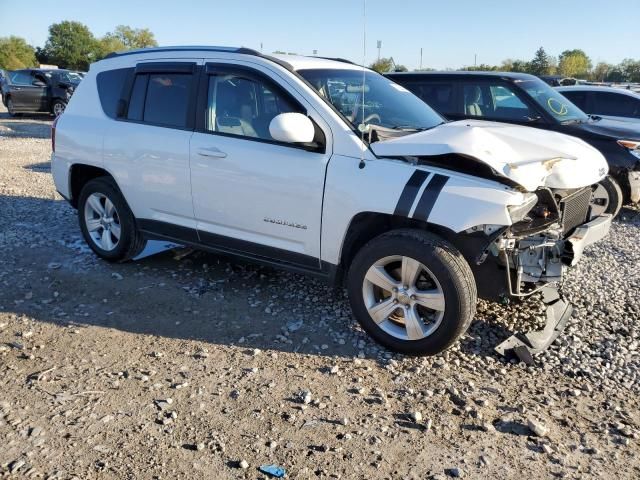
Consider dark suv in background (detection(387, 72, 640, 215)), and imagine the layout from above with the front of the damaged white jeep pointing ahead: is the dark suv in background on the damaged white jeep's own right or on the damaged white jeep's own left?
on the damaged white jeep's own left

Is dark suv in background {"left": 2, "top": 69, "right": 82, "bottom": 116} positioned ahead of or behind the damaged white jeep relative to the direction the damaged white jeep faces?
behind

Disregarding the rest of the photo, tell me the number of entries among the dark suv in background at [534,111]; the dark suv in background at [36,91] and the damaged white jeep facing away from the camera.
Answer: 0

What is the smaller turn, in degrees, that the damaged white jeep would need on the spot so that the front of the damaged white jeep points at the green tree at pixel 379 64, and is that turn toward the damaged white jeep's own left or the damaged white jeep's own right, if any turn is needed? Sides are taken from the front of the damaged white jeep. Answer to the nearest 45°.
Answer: approximately 135° to the damaged white jeep's own left

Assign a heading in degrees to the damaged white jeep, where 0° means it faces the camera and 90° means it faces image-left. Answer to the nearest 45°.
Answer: approximately 315°

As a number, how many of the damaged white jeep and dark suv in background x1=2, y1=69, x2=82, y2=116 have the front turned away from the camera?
0

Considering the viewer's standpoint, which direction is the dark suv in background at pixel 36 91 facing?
facing the viewer and to the right of the viewer

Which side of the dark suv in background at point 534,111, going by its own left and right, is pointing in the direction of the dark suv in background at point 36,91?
back
